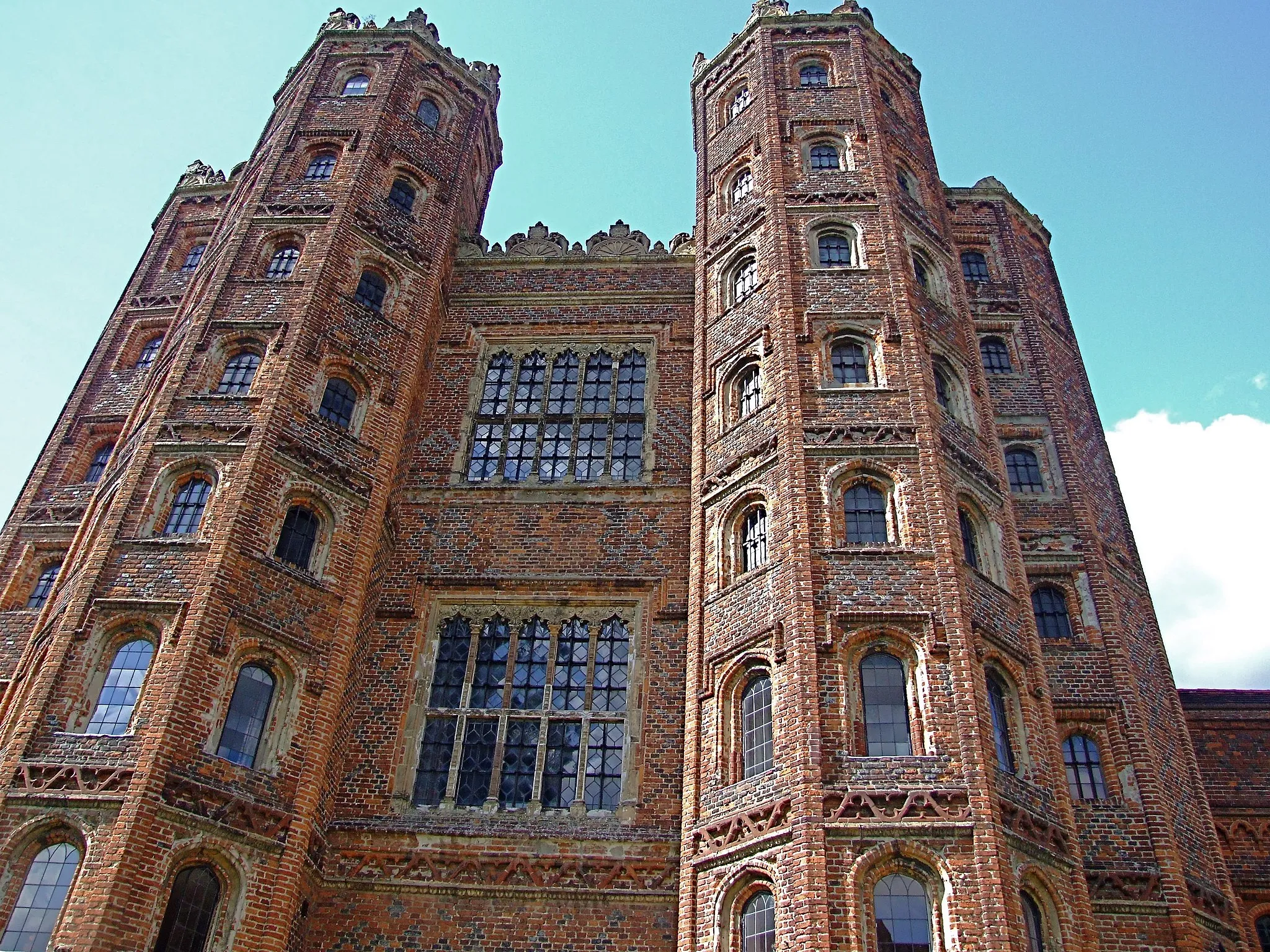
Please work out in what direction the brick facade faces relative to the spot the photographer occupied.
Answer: facing the viewer
